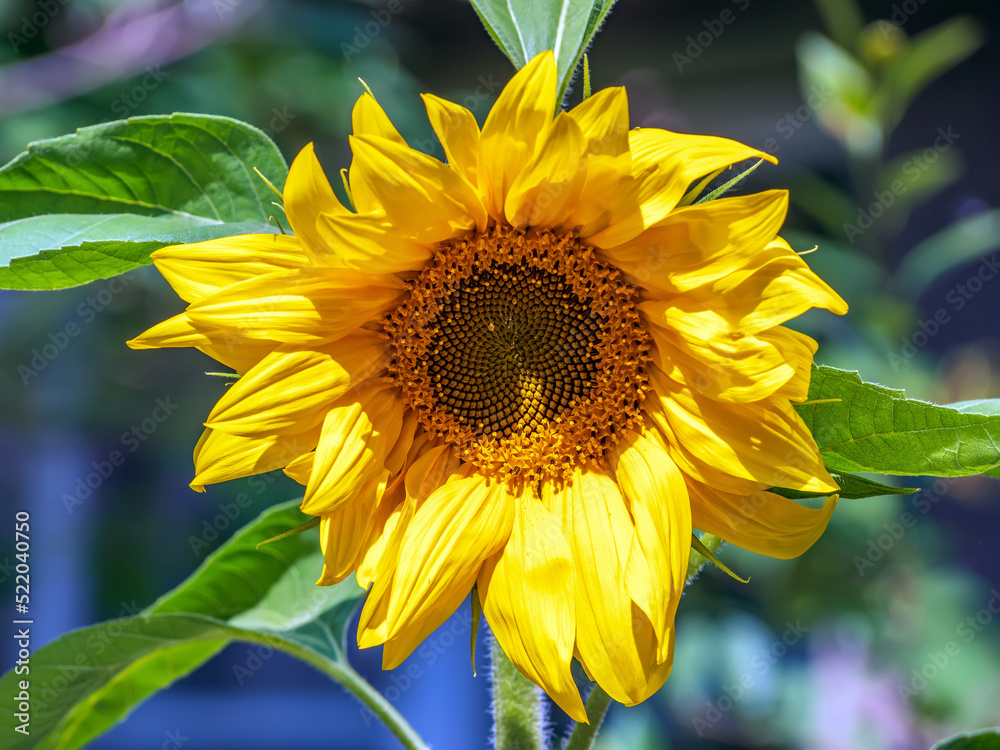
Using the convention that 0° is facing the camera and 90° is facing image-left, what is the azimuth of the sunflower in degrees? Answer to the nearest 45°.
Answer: approximately 0°
